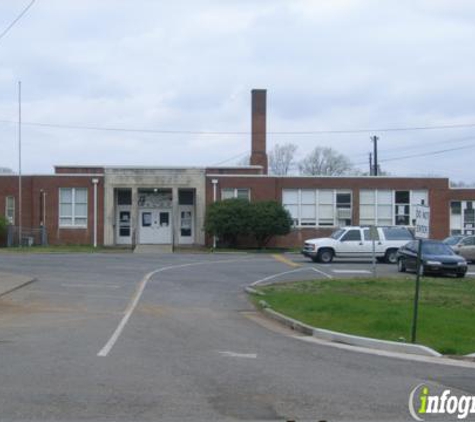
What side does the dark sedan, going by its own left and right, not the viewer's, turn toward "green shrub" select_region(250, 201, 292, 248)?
back

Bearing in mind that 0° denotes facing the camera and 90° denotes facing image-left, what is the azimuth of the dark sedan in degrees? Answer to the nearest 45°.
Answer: approximately 315°

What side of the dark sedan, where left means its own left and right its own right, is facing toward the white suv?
back

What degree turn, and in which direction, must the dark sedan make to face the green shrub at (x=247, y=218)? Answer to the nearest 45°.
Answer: approximately 180°
